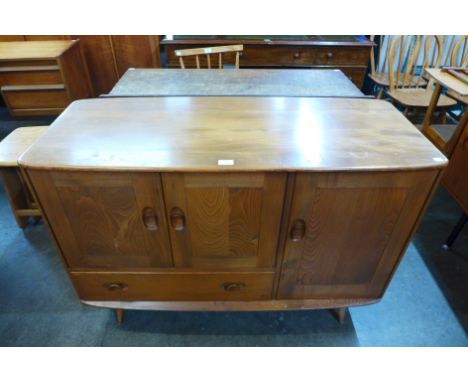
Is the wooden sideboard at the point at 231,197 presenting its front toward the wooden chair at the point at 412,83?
no

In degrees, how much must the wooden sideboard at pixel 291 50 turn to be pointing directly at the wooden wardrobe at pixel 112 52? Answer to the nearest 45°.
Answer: approximately 90° to its right

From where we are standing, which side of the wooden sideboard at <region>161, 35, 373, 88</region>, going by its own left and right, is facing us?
front

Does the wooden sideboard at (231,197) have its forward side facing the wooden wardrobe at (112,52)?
no

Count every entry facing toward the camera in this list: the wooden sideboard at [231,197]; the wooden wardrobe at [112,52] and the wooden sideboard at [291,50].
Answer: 3

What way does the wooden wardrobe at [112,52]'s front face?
toward the camera

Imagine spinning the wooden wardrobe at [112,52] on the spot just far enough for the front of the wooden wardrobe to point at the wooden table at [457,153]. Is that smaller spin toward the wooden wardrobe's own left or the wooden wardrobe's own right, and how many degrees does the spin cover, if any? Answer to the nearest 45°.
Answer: approximately 45° to the wooden wardrobe's own left

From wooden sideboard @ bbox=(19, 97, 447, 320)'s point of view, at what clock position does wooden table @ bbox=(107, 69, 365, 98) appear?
The wooden table is roughly at 6 o'clock from the wooden sideboard.

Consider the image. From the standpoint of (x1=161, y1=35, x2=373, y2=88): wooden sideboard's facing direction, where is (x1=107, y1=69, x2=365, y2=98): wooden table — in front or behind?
in front

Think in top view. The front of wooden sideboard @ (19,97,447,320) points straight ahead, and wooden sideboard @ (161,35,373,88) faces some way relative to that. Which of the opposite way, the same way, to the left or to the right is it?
the same way

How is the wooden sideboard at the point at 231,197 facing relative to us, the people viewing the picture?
facing the viewer

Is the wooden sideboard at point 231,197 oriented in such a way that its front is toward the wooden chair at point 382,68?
no

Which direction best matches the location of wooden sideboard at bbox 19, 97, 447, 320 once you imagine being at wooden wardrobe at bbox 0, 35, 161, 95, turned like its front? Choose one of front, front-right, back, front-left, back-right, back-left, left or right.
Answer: front

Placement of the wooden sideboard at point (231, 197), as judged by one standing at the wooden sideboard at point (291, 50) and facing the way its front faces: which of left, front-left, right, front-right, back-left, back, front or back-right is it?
front

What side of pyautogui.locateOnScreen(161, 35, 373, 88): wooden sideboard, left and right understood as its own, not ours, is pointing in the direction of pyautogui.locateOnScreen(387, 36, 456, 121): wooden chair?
left

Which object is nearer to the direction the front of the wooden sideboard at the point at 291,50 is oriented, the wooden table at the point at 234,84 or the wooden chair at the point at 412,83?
the wooden table

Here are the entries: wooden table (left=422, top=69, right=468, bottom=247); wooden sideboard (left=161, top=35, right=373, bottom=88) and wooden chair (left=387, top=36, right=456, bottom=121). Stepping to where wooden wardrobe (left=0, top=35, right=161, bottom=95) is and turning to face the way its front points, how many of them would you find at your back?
0
